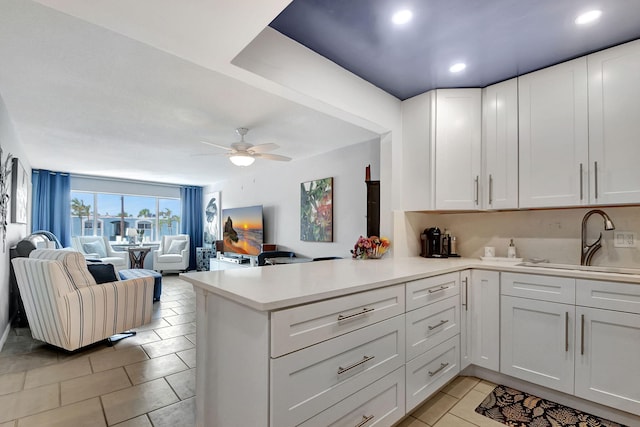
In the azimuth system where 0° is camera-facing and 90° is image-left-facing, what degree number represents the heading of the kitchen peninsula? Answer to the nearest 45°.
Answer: approximately 315°

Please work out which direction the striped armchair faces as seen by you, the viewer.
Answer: facing away from the viewer and to the right of the viewer

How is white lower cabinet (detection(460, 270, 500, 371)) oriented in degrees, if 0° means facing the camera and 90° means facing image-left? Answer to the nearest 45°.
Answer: approximately 0°

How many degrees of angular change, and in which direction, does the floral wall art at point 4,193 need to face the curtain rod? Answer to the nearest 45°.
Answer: approximately 45° to its left

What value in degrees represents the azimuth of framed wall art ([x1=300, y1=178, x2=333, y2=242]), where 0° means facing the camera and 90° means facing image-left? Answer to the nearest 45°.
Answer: approximately 45°

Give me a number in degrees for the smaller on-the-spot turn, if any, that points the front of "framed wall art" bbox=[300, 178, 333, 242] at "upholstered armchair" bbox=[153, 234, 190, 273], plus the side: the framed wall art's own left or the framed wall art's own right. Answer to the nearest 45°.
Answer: approximately 90° to the framed wall art's own right

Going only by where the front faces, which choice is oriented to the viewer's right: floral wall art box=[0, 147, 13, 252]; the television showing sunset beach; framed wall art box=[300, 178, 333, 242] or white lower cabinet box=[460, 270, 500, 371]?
the floral wall art

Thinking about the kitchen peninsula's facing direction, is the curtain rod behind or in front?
behind

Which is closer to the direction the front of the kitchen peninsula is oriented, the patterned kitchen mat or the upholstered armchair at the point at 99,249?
the patterned kitchen mat

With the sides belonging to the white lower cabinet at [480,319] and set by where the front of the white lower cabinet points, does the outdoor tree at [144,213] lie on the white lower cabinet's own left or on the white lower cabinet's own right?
on the white lower cabinet's own right

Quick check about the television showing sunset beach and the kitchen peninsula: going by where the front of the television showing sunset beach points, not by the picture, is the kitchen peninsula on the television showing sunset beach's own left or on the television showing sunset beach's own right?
on the television showing sunset beach's own left
